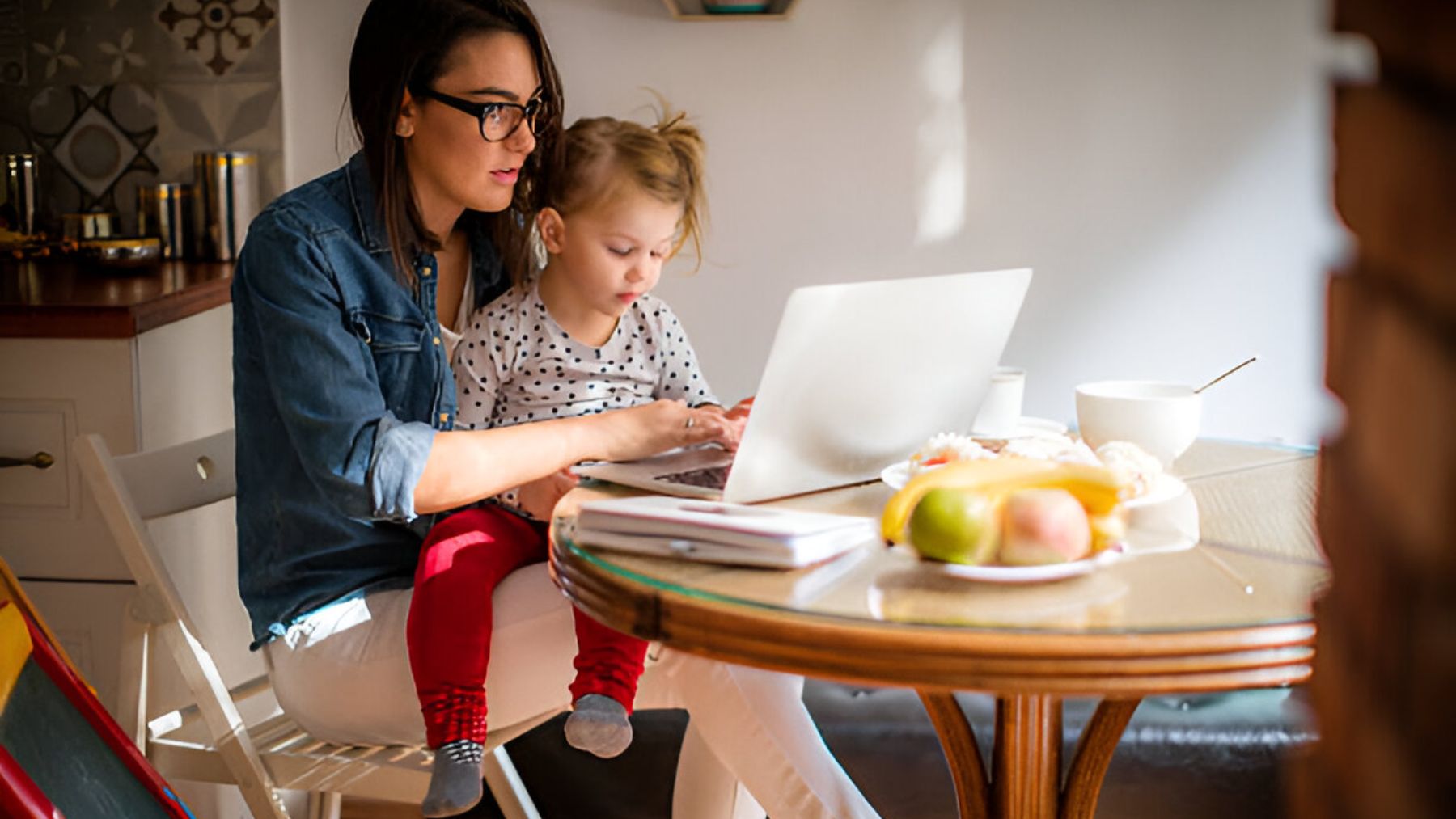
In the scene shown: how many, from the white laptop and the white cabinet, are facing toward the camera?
1

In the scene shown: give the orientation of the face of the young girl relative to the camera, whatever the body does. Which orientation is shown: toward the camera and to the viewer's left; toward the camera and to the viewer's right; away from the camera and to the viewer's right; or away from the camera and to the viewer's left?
toward the camera and to the viewer's right

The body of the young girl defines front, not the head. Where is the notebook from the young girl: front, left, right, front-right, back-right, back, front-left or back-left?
front-right

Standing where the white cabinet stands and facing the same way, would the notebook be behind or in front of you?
in front

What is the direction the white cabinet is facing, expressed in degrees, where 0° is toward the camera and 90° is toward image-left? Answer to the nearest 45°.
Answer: approximately 0°

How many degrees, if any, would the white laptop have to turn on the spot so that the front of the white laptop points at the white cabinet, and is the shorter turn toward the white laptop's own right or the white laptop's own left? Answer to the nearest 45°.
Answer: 0° — it already faces it

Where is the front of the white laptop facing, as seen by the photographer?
facing away from the viewer and to the left of the viewer

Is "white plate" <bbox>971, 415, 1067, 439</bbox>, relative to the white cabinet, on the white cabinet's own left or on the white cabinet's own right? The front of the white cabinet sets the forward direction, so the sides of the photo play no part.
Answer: on the white cabinet's own left

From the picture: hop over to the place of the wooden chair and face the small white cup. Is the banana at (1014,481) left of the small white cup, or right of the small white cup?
right

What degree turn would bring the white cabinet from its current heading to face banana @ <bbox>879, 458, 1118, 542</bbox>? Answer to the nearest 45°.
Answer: approximately 45° to its left
